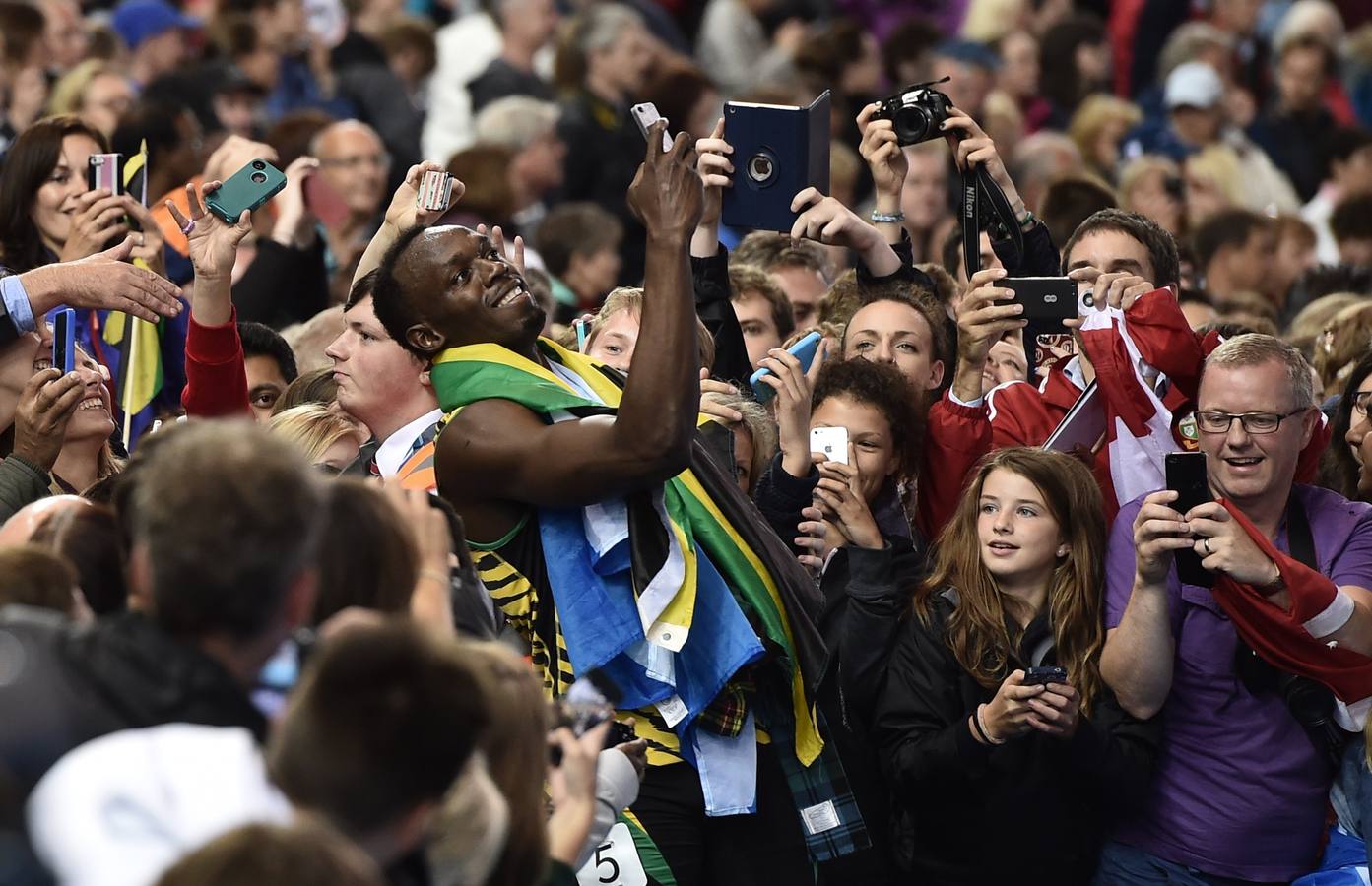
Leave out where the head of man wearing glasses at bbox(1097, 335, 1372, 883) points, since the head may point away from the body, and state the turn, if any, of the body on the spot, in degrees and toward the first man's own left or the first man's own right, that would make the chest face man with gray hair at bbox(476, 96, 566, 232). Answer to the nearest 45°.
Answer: approximately 90° to the first man's own right

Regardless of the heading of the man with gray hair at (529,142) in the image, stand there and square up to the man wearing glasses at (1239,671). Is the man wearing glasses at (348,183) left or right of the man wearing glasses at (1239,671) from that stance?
right

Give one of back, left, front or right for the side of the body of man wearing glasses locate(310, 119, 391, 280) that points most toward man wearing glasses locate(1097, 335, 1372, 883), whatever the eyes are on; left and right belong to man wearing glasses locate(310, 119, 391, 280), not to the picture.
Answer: front

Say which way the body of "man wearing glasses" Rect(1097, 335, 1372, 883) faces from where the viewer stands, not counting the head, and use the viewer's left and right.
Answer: facing the viewer and to the left of the viewer

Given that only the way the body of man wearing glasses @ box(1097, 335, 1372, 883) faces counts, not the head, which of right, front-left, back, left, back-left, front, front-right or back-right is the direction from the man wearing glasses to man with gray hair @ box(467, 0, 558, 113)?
right

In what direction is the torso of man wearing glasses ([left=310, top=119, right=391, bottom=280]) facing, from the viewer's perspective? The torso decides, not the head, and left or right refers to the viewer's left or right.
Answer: facing the viewer and to the right of the viewer

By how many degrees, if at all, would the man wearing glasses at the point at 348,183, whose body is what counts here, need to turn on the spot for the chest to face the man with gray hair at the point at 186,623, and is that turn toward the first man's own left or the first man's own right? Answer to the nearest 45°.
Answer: approximately 45° to the first man's own right

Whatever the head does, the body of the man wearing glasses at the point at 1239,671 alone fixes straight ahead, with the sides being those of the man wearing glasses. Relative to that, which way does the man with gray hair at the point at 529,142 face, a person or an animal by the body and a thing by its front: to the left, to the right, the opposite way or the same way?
the opposite way
